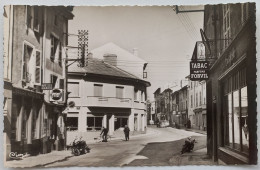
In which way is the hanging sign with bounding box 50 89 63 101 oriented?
toward the camera
